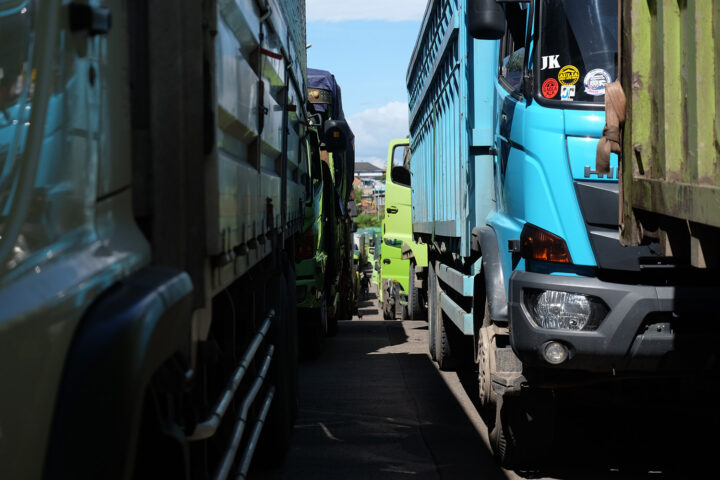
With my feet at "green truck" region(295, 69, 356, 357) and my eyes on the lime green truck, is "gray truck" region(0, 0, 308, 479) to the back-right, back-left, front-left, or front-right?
back-right

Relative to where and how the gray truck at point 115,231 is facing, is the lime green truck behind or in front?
behind

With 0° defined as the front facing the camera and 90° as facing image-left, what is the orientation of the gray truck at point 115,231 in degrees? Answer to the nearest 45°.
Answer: approximately 45°

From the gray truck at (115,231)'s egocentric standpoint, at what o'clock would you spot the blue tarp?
The blue tarp is roughly at 5 o'clock from the gray truck.

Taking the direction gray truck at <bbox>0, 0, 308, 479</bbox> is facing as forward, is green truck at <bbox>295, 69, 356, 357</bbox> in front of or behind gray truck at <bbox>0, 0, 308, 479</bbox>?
behind
